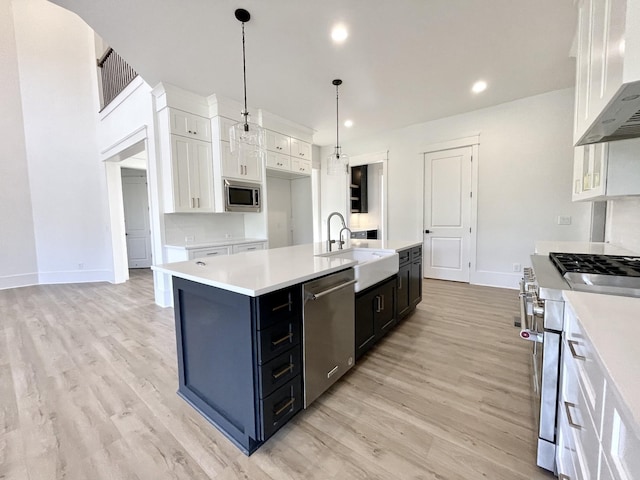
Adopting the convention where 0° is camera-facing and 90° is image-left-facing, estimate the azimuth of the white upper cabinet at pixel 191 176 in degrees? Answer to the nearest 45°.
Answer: approximately 315°

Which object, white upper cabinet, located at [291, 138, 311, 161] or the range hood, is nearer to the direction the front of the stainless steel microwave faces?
the range hood

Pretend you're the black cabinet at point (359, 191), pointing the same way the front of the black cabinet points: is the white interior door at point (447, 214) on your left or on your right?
on your left

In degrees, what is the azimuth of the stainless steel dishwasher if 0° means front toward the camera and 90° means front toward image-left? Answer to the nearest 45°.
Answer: approximately 315°

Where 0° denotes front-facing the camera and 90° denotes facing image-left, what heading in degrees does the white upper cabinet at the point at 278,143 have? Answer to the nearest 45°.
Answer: approximately 315°

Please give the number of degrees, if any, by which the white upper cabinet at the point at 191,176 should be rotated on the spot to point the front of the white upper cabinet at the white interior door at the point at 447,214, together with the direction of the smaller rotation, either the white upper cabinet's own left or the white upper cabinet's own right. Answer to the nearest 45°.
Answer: approximately 45° to the white upper cabinet's own left

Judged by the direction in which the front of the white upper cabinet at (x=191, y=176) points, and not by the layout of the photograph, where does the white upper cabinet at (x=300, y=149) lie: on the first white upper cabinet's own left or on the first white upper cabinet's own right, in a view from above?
on the first white upper cabinet's own left

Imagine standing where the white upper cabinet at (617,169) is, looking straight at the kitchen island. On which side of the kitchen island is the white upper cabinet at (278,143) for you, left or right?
right

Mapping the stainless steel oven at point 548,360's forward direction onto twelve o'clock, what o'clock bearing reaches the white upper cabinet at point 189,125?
The white upper cabinet is roughly at 12 o'clock from the stainless steel oven.

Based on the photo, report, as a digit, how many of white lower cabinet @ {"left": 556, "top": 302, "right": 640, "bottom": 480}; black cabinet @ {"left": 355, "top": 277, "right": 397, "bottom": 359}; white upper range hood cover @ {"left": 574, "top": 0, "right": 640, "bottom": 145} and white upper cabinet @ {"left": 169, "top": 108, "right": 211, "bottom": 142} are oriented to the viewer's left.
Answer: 2

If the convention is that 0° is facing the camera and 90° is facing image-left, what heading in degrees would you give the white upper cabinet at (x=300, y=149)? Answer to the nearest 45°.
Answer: approximately 315°
